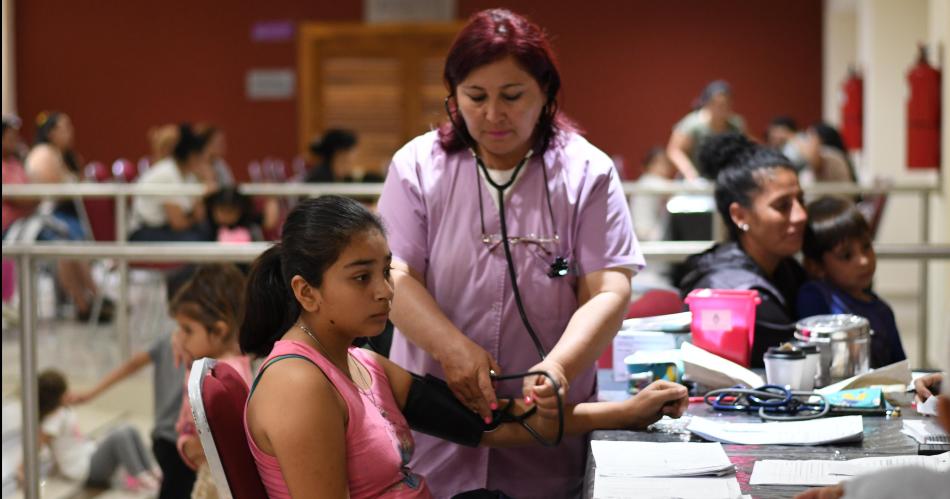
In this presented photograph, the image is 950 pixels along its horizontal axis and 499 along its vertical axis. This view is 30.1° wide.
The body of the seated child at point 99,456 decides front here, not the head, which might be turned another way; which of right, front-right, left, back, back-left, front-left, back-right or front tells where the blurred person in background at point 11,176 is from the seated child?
left

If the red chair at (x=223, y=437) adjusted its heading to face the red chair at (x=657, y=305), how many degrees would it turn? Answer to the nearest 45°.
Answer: approximately 90° to its left

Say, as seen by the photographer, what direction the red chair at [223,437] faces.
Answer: facing the viewer and to the right of the viewer

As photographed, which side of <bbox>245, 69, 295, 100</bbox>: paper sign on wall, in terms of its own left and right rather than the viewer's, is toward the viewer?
front

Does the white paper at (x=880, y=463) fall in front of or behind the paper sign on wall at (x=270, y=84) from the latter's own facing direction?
in front

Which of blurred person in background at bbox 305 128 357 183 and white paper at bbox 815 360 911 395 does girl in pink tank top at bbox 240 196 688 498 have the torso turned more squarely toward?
the white paper

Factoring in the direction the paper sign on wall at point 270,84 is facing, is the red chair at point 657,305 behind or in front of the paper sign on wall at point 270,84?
in front
